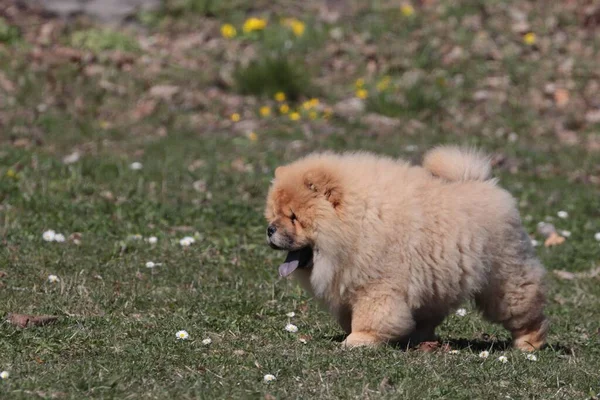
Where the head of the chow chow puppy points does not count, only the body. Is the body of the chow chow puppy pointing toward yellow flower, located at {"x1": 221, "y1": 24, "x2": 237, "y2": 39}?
no

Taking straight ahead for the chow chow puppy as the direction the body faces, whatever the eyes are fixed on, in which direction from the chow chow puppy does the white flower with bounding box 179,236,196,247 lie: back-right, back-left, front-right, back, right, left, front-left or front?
front-right

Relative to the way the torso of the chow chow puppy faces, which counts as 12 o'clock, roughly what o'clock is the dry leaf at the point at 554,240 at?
The dry leaf is roughly at 4 o'clock from the chow chow puppy.

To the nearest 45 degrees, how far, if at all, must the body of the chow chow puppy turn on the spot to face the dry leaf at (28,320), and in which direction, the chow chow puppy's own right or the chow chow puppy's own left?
0° — it already faces it

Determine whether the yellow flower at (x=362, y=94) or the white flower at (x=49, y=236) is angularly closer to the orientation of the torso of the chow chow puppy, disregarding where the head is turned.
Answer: the white flower

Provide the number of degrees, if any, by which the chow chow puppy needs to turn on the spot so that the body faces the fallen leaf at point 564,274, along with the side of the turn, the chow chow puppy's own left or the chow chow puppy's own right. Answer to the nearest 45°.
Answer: approximately 135° to the chow chow puppy's own right

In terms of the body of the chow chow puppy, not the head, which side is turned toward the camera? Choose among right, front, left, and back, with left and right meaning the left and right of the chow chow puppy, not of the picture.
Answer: left

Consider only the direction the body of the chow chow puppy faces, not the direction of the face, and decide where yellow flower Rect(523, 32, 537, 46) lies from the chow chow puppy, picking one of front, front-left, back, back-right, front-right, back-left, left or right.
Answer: right

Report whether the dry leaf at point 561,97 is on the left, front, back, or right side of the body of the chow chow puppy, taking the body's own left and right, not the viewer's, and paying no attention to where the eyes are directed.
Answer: right

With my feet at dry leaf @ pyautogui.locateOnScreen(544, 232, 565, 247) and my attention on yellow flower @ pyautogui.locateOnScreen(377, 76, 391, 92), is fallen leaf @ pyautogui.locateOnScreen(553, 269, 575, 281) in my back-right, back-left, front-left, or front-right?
back-left

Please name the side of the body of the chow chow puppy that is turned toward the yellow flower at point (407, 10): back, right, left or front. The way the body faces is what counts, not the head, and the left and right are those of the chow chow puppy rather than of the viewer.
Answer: right

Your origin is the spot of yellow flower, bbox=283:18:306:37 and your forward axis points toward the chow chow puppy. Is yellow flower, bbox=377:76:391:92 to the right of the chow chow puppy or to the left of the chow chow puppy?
left

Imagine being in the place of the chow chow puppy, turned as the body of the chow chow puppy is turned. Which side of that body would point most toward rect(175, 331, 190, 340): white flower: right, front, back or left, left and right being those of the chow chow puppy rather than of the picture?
front

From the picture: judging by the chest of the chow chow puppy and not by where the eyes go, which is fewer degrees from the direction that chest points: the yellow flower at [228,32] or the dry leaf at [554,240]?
the yellow flower

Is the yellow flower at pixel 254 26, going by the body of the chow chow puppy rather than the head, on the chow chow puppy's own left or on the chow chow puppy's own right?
on the chow chow puppy's own right
